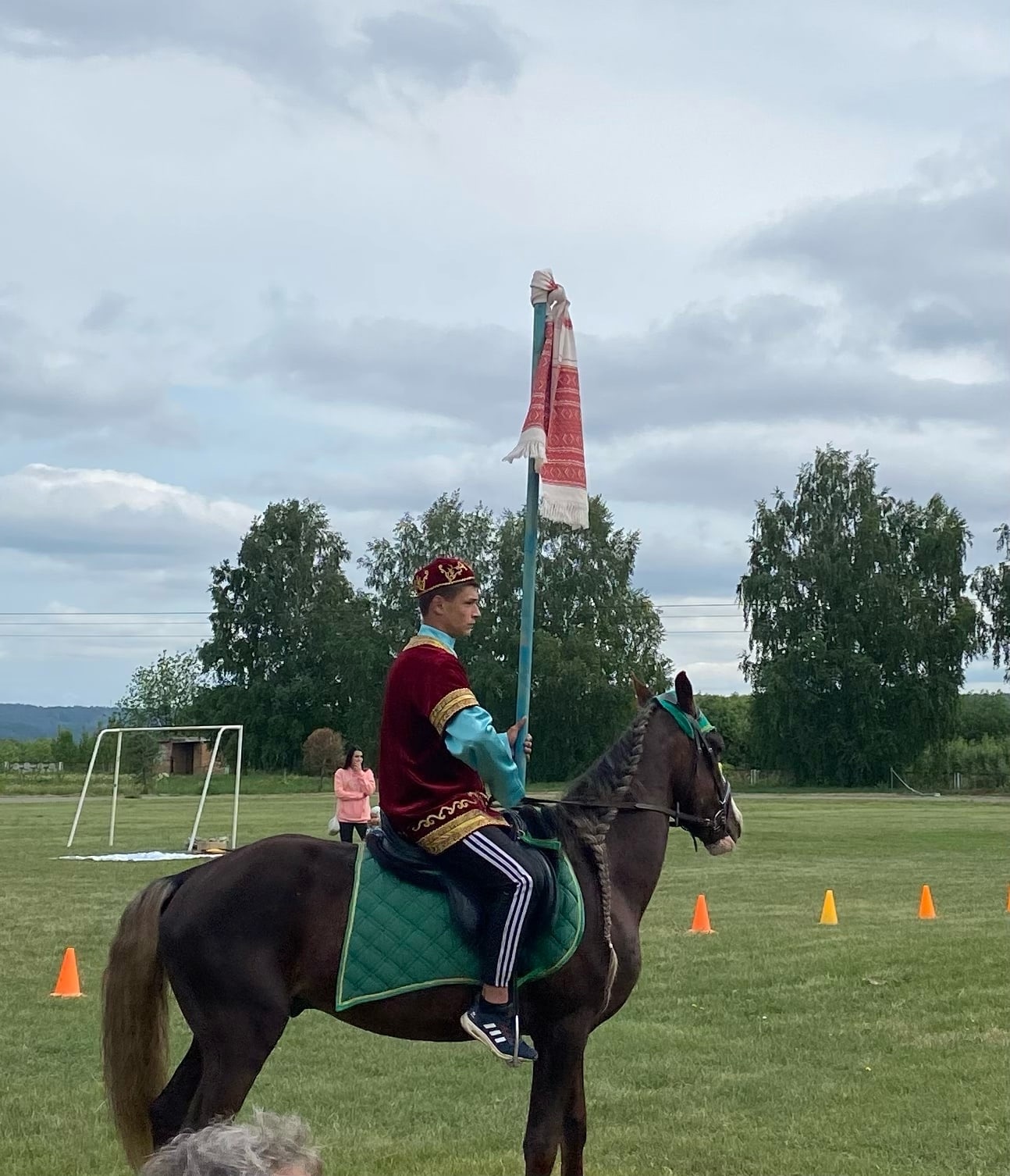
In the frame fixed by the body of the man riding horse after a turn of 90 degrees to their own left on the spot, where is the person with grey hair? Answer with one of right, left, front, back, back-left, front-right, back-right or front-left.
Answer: back

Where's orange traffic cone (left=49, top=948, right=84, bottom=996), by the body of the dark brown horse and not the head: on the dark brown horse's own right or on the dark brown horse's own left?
on the dark brown horse's own left

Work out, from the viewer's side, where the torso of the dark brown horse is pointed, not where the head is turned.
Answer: to the viewer's right

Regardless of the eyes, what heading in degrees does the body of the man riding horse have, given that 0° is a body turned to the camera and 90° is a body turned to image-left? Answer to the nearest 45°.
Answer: approximately 270°

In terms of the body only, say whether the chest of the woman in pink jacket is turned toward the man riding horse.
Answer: yes

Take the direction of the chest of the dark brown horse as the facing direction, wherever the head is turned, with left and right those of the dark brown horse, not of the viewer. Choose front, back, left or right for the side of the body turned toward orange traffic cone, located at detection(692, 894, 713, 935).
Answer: left

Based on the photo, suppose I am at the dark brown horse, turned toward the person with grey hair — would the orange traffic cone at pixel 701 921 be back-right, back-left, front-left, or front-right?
back-left

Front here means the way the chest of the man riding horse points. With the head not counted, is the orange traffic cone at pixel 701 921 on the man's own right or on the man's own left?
on the man's own left

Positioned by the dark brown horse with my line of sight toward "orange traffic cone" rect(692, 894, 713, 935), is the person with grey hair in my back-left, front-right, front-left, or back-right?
back-right

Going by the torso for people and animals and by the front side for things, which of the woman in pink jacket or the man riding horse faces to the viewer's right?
the man riding horse

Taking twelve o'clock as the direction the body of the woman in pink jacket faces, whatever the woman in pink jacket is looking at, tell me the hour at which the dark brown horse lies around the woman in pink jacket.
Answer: The dark brown horse is roughly at 12 o'clock from the woman in pink jacket.

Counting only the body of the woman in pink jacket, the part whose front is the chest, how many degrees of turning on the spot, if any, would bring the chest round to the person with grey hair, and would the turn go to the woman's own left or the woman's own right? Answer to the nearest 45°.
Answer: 0° — they already face them

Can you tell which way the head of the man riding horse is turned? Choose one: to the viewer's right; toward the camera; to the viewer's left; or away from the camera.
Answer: to the viewer's right

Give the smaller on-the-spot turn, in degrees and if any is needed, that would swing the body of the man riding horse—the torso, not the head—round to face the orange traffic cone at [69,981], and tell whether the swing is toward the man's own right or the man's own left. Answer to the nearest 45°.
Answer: approximately 135° to the man's own left
